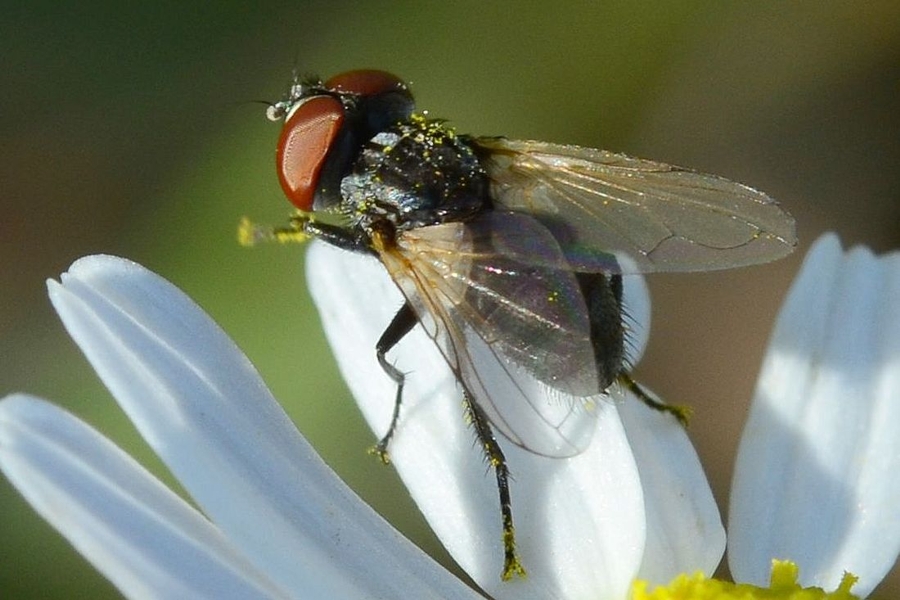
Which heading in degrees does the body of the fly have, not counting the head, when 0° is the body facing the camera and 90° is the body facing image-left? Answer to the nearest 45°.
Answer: approximately 135°
